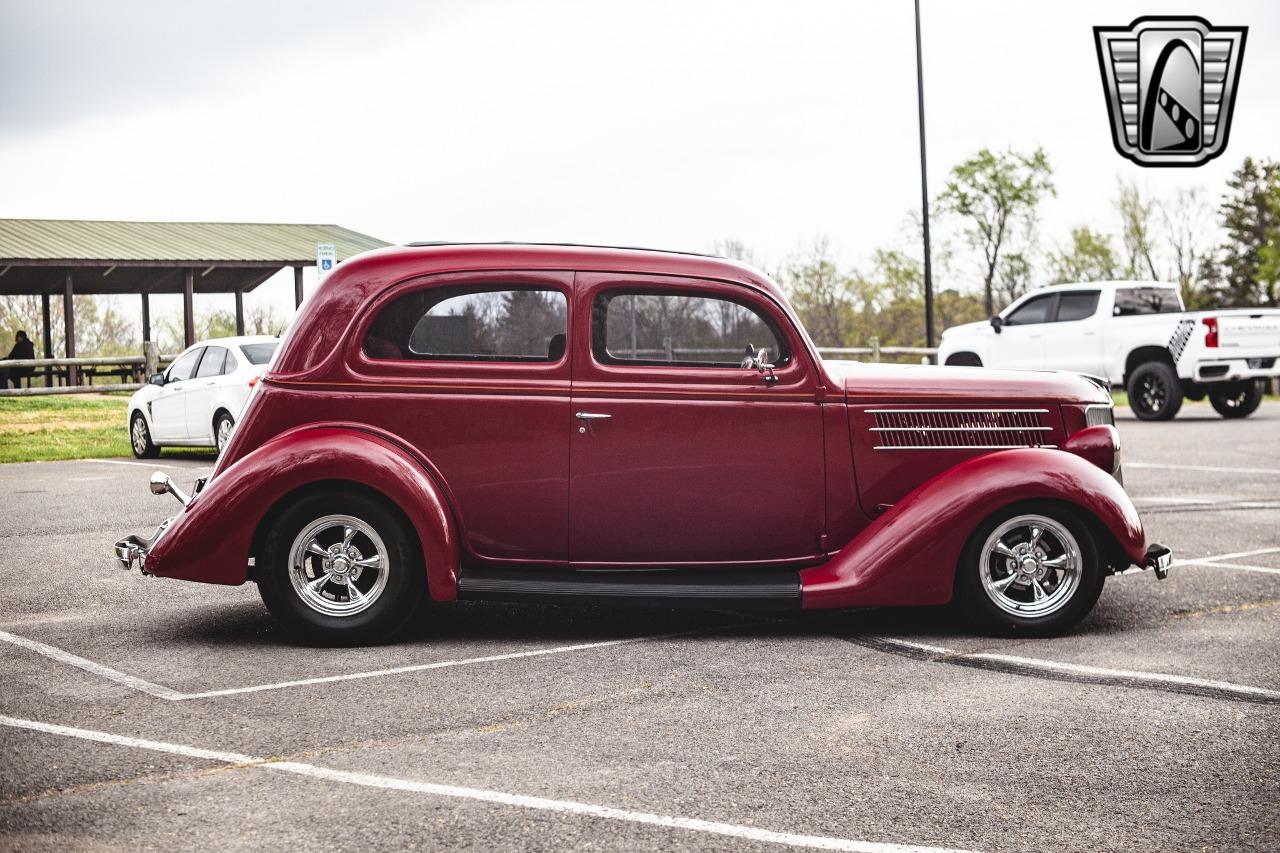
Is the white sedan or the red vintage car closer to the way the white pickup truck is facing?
the white sedan

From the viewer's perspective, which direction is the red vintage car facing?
to the viewer's right

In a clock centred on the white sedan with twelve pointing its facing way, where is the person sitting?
The person sitting is roughly at 1 o'clock from the white sedan.

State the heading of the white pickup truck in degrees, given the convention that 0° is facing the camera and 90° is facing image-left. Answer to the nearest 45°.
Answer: approximately 135°

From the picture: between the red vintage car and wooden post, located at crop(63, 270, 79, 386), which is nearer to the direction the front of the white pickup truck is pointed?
the wooden post

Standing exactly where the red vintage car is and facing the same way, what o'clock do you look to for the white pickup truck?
The white pickup truck is roughly at 10 o'clock from the red vintage car.

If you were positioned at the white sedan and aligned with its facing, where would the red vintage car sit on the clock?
The red vintage car is roughly at 7 o'clock from the white sedan.

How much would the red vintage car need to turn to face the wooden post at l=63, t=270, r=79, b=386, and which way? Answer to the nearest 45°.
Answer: approximately 135° to its left

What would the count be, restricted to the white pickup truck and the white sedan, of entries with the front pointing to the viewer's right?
0

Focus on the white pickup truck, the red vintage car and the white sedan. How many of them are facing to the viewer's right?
1

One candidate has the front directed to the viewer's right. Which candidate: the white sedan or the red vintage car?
the red vintage car

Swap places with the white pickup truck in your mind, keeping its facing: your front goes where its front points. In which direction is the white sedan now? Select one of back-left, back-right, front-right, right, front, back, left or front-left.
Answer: left

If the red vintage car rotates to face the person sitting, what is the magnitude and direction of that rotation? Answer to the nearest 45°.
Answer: approximately 135° to its left

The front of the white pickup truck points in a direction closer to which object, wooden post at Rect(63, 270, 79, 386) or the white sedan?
the wooden post

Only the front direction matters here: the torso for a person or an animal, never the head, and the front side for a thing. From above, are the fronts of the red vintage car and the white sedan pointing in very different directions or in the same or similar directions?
very different directions

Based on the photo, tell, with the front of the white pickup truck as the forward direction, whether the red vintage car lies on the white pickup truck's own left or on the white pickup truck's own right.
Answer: on the white pickup truck's own left
